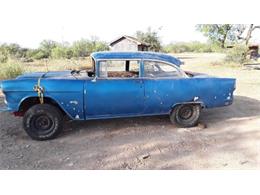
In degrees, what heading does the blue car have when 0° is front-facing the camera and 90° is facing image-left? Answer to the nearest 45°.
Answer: approximately 90°

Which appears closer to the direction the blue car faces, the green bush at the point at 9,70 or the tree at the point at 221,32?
the green bush

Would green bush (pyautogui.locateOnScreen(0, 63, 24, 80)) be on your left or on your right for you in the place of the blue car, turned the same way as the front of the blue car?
on your right

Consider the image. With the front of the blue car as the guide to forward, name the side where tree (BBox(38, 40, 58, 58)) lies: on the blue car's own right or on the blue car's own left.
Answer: on the blue car's own right

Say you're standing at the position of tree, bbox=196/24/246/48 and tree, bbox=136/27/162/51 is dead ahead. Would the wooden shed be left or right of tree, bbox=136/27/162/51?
left

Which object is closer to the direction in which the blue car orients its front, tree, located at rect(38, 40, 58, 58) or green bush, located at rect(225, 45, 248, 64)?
the tree

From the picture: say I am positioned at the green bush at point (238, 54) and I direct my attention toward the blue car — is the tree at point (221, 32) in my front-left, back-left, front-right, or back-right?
back-right

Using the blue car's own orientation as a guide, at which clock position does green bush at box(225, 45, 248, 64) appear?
The green bush is roughly at 4 o'clock from the blue car.

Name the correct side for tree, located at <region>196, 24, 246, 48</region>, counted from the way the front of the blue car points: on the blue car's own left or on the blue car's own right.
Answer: on the blue car's own right

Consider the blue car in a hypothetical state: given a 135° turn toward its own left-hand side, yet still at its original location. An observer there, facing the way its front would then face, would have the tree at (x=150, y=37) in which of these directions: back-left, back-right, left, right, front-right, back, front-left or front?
back-left

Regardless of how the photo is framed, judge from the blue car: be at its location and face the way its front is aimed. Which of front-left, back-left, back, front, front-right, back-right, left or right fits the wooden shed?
right
